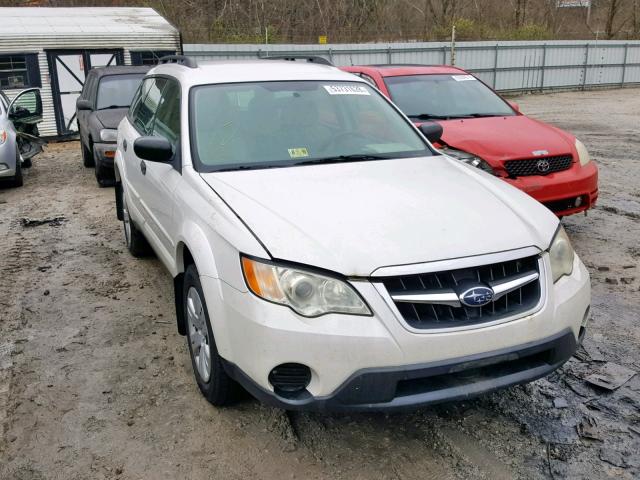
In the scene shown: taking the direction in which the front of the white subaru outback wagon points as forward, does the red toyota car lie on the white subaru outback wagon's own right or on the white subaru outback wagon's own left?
on the white subaru outback wagon's own left

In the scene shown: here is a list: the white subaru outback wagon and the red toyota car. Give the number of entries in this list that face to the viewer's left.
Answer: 0

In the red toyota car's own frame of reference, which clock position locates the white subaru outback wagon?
The white subaru outback wagon is roughly at 2 o'clock from the red toyota car.

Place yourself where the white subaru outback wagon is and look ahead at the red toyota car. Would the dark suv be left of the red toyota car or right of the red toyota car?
left

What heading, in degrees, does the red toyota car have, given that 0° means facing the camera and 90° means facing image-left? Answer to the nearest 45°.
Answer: approximately 315°

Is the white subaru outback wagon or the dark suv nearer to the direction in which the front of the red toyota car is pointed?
the white subaru outback wagon

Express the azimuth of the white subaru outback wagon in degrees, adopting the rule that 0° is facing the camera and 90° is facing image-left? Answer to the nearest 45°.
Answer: approximately 315°

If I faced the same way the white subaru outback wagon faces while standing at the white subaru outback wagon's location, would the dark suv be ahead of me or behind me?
behind
